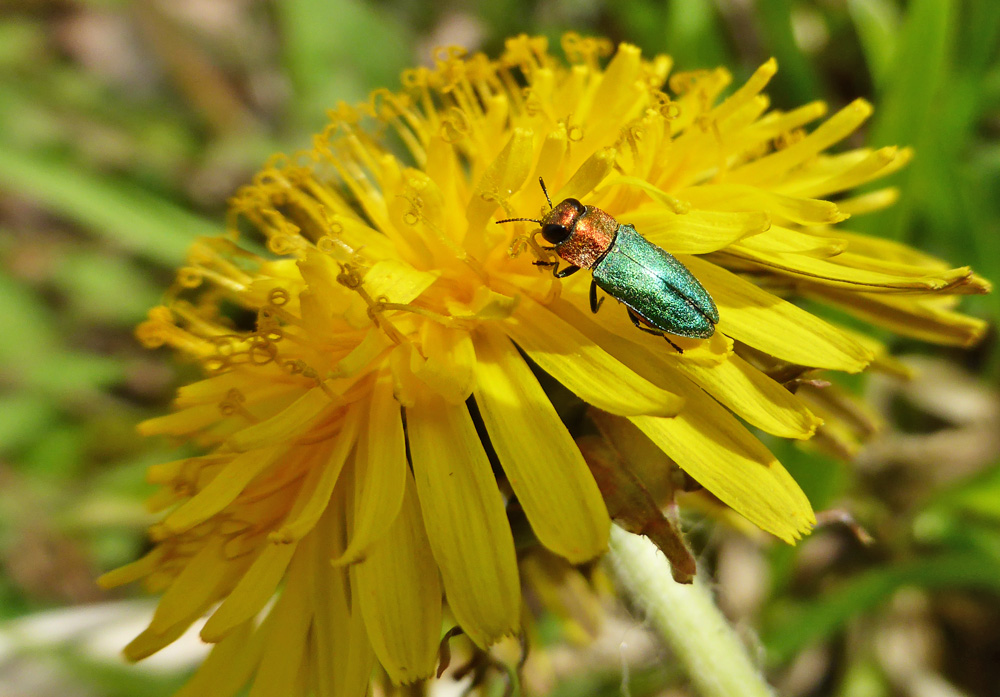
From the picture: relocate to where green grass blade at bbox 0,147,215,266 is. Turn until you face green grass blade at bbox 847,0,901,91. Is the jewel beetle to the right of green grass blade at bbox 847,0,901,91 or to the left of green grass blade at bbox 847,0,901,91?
right

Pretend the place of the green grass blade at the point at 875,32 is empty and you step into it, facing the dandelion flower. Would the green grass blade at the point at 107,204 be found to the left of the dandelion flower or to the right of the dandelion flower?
right

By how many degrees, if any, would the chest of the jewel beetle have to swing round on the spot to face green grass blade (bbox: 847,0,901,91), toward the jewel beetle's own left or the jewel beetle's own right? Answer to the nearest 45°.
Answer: approximately 90° to the jewel beetle's own right

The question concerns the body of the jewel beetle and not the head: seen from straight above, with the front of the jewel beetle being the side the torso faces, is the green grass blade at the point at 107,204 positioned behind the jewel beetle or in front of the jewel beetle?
in front

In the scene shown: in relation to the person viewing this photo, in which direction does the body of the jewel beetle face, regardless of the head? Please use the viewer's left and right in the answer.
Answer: facing away from the viewer and to the left of the viewer
